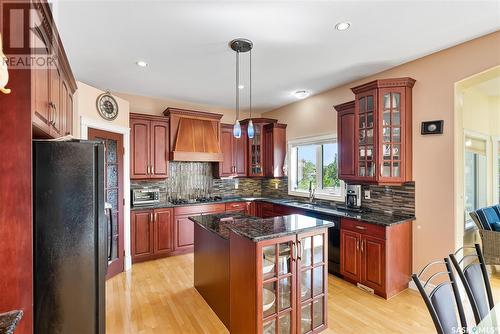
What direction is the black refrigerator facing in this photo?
to the viewer's right

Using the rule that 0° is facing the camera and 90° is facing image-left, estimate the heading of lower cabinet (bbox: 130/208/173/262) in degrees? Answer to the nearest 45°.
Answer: approximately 0°

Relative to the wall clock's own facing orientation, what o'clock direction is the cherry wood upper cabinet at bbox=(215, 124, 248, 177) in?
The cherry wood upper cabinet is roughly at 10 o'clock from the wall clock.

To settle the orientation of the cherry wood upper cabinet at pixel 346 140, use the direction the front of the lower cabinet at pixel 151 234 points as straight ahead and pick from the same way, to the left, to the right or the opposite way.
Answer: to the right

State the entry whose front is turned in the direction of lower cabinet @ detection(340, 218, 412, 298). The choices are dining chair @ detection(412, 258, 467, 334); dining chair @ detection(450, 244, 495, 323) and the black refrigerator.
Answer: the black refrigerator

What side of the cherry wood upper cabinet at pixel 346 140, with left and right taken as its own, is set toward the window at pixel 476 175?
back

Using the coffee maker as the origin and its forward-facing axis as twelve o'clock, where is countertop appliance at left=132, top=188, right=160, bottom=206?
The countertop appliance is roughly at 1 o'clock from the coffee maker.

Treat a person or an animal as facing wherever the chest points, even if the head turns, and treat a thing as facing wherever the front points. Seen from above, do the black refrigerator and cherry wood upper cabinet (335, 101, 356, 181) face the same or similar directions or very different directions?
very different directions
